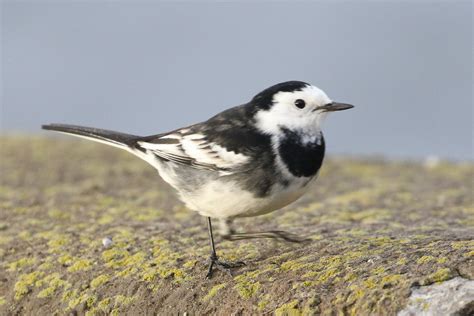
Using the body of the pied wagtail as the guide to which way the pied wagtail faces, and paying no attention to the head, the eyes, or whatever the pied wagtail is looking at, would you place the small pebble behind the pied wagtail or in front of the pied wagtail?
behind

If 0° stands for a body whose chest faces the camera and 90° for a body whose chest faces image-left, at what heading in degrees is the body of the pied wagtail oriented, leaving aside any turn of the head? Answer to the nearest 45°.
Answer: approximately 270°
